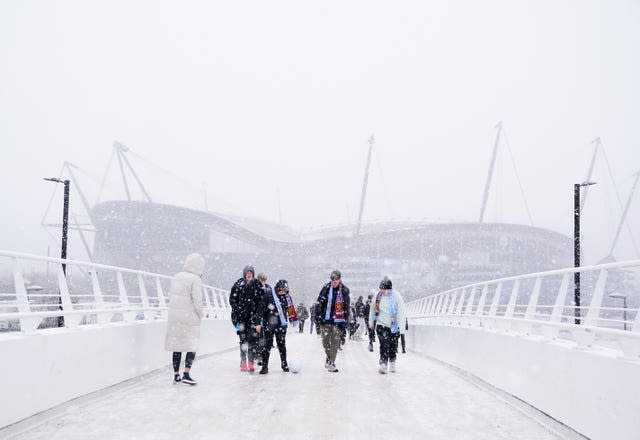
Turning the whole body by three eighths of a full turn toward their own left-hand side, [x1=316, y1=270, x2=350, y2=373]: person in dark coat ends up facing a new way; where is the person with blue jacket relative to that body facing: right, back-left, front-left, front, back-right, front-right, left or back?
front-right

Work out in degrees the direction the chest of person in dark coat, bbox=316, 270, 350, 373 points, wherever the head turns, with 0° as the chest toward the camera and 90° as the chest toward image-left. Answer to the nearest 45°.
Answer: approximately 0°

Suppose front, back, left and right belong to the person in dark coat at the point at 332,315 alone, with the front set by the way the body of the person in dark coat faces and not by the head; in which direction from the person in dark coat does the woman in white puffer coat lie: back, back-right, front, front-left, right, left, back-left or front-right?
front-right

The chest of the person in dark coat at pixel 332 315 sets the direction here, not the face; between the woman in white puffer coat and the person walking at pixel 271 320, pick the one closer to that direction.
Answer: the woman in white puffer coat

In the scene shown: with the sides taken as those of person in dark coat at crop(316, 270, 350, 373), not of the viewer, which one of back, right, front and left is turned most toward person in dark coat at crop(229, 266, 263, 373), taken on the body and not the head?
right

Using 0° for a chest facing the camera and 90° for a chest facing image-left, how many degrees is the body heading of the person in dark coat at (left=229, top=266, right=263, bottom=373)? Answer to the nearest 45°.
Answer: approximately 0°

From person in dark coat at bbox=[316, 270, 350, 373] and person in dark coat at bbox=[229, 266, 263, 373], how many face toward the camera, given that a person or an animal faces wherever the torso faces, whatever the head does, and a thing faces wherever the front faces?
2

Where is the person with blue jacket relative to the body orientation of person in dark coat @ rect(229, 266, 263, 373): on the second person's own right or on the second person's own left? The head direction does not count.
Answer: on the second person's own left
